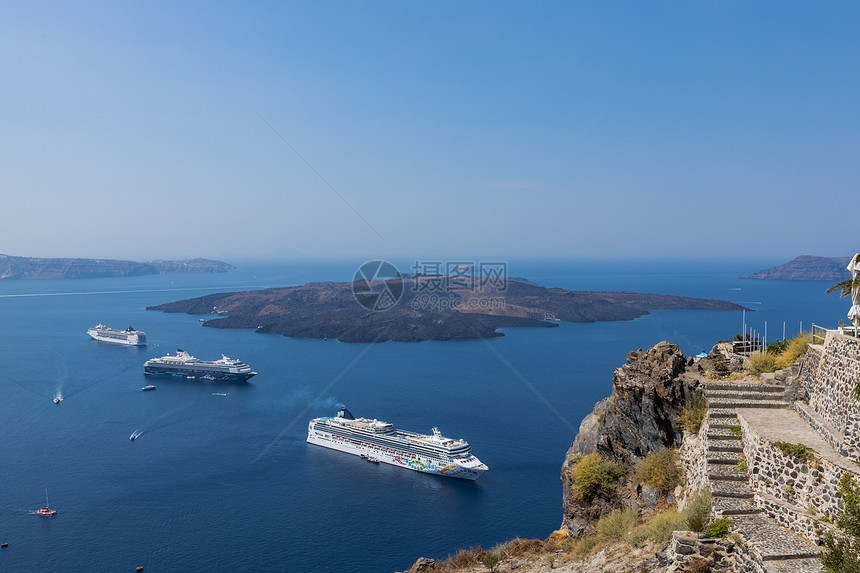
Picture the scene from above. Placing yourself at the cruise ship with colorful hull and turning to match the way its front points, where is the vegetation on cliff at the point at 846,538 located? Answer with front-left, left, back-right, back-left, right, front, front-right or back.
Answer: front-right

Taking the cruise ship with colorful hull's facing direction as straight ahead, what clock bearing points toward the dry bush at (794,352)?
The dry bush is roughly at 1 o'clock from the cruise ship with colorful hull.

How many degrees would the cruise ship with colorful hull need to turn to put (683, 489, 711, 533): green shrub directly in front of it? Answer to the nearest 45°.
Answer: approximately 45° to its right

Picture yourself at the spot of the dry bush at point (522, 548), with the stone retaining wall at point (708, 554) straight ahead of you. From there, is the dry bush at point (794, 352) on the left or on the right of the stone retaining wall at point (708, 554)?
left

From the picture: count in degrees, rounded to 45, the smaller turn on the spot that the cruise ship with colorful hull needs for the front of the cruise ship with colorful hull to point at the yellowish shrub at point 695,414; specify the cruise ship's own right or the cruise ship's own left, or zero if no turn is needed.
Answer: approximately 45° to the cruise ship's own right

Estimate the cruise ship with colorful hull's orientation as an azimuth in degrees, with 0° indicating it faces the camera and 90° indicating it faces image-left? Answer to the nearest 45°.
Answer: approximately 315°

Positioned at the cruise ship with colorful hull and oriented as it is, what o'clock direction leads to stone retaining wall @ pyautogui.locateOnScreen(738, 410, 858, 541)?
The stone retaining wall is roughly at 1 o'clock from the cruise ship with colorful hull.

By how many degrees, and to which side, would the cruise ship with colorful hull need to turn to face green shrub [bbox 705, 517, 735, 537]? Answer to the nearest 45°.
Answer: approximately 45° to its right
